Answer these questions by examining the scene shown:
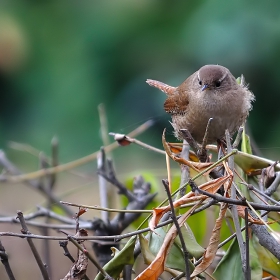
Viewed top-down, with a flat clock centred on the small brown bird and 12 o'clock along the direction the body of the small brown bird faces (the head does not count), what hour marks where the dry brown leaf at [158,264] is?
The dry brown leaf is roughly at 2 o'clock from the small brown bird.

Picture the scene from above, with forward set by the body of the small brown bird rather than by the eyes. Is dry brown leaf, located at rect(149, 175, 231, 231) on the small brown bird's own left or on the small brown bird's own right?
on the small brown bird's own right

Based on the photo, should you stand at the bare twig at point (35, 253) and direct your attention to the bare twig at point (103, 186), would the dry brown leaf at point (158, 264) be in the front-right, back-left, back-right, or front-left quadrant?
front-right

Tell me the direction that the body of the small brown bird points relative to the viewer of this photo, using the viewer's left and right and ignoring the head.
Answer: facing the viewer and to the right of the viewer

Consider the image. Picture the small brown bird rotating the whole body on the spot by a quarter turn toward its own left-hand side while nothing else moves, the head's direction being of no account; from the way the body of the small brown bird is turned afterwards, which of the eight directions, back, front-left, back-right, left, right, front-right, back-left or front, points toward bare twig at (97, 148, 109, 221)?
back
